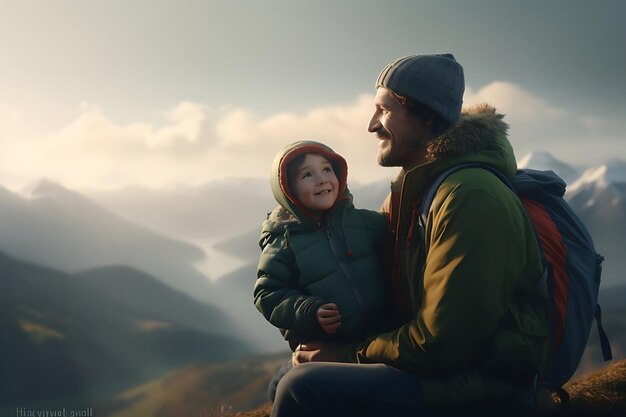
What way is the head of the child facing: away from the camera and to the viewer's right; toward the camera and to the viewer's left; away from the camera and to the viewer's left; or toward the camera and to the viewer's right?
toward the camera and to the viewer's right

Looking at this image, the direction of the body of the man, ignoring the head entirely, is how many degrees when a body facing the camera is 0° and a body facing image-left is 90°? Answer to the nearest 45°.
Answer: approximately 90°

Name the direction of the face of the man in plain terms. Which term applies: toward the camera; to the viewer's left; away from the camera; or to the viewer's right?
to the viewer's left
